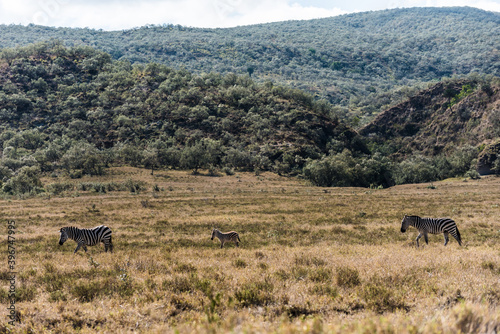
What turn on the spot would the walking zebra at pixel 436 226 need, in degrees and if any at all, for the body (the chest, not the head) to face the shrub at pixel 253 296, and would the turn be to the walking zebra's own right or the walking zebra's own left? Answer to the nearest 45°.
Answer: approximately 90° to the walking zebra's own left

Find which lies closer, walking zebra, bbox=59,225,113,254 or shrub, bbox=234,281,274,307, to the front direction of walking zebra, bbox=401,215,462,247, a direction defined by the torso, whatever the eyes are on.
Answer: the walking zebra

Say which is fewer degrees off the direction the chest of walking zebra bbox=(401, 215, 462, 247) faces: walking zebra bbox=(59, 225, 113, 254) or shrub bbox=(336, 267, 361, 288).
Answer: the walking zebra

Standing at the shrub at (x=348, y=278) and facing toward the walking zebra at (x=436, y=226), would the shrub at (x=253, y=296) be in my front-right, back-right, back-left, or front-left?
back-left

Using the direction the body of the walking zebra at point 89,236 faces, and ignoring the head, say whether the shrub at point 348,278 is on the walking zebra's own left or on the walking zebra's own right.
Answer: on the walking zebra's own left

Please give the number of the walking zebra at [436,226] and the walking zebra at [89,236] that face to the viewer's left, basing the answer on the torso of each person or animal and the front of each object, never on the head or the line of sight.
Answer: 2

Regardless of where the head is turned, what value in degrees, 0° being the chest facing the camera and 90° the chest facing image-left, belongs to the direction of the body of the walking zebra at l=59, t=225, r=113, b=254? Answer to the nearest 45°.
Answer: approximately 90°

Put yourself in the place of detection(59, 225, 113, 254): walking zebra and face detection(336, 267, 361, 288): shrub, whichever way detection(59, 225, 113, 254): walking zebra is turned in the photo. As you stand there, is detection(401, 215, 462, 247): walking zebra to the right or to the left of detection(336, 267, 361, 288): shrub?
left

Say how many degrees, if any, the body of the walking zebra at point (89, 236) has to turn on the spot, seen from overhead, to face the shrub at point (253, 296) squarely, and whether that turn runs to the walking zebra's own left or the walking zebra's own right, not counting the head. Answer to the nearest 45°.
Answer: approximately 90° to the walking zebra's own left

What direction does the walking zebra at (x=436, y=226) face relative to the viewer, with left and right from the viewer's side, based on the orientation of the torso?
facing to the left of the viewer

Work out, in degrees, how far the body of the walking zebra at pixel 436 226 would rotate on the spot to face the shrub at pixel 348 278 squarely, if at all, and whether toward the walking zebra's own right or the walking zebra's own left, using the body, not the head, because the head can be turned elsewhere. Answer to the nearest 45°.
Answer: approximately 90° to the walking zebra's own left
